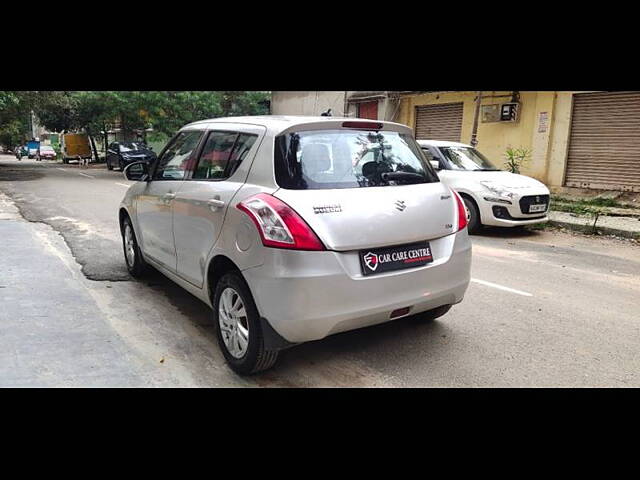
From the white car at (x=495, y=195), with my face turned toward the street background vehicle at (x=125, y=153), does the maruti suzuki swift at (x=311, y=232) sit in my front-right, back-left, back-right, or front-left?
back-left

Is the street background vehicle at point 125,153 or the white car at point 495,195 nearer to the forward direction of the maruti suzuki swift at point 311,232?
the street background vehicle

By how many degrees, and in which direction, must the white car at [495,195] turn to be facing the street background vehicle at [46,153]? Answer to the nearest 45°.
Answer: approximately 180°

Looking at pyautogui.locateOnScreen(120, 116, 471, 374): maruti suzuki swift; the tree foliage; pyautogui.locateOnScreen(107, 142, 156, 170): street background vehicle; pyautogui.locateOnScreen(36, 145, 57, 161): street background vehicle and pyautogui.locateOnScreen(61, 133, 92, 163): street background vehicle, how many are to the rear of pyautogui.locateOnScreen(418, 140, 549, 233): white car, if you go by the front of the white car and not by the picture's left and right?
4

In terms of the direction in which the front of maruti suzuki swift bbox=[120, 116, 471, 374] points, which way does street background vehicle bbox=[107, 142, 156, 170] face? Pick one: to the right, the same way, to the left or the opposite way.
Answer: the opposite way

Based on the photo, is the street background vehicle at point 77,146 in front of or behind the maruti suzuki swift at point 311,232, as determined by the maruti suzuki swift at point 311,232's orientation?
in front

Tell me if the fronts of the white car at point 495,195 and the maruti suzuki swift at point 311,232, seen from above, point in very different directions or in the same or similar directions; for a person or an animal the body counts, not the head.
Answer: very different directions

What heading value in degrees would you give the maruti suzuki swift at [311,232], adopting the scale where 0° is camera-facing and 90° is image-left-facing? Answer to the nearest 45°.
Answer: approximately 135°

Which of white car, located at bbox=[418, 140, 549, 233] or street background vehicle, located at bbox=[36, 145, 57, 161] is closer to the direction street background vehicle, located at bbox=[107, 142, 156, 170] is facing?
the white car

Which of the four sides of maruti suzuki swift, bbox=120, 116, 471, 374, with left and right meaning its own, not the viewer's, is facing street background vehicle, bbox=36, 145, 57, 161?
front

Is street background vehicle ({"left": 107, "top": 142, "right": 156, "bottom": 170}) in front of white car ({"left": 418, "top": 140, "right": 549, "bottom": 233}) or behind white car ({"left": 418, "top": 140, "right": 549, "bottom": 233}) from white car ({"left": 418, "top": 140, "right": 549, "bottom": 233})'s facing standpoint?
behind

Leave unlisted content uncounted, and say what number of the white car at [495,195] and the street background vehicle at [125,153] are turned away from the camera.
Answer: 0
